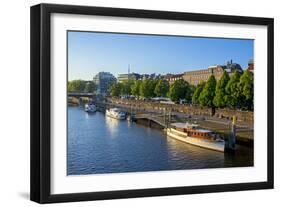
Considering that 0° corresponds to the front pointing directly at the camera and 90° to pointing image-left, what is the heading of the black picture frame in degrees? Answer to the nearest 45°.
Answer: approximately 315°
